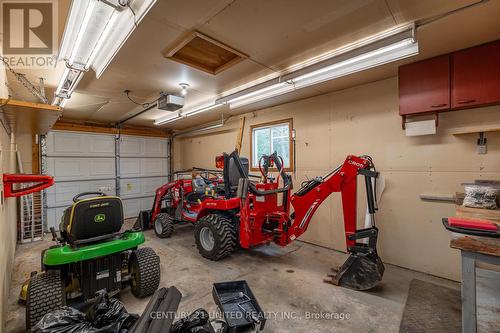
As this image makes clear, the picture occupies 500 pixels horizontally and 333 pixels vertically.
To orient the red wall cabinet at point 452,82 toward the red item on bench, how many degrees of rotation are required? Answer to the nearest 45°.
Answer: approximately 45° to its left

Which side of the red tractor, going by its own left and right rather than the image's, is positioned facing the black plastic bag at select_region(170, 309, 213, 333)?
left

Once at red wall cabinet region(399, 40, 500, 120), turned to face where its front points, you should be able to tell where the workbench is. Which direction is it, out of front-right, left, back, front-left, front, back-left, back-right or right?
front-left

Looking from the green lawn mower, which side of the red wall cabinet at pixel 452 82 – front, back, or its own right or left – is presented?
front

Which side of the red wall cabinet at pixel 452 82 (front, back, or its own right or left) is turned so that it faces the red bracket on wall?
front

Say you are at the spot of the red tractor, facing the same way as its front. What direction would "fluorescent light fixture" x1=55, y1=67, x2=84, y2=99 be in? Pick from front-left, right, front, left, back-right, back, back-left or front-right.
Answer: front-left

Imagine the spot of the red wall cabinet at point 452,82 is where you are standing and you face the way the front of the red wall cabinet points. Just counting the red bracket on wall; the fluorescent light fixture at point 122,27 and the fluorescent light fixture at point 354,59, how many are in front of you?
3

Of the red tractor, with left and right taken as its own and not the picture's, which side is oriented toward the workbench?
back

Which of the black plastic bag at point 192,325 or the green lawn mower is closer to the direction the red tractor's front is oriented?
the green lawn mower

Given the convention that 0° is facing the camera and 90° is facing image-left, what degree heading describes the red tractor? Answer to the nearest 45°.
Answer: approximately 135°

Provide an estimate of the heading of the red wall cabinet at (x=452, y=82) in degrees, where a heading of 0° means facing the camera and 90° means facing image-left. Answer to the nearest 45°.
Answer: approximately 45°

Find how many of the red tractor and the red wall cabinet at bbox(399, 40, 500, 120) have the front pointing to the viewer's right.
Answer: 0
